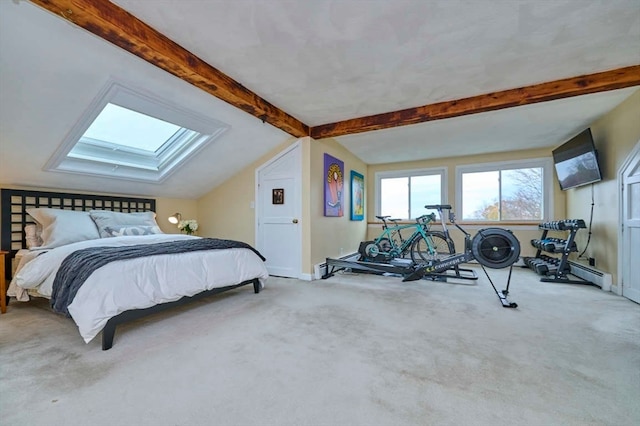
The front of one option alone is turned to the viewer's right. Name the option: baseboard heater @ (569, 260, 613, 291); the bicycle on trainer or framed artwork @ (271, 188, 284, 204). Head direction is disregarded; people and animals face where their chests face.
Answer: the bicycle on trainer

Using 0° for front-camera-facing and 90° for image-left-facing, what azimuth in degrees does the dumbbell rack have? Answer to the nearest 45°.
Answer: approximately 45°

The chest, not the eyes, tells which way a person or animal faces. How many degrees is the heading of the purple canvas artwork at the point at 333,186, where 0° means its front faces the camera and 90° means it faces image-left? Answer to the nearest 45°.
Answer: approximately 315°

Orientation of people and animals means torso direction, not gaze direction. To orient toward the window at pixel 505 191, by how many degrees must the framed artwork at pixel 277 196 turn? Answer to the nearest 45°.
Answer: approximately 90° to its left

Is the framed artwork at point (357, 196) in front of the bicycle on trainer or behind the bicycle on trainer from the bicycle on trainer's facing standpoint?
behind

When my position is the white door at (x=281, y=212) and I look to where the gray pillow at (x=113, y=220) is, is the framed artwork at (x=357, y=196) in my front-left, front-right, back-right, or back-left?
back-right

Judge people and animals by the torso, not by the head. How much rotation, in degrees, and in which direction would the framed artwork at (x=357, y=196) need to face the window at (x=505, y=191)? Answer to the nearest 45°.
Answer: approximately 45° to its left

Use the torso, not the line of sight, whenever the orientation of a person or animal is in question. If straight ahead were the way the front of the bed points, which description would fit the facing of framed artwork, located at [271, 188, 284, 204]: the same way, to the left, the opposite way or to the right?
to the right

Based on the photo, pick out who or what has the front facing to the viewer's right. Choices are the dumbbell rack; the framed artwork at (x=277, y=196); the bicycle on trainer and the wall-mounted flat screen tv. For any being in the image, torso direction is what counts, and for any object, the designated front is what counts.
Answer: the bicycle on trainer

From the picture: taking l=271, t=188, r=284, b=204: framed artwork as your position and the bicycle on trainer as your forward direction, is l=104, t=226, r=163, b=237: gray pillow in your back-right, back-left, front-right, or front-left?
back-right

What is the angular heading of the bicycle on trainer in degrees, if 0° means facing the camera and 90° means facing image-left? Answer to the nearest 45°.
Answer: approximately 270°

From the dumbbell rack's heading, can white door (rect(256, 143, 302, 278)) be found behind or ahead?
ahead

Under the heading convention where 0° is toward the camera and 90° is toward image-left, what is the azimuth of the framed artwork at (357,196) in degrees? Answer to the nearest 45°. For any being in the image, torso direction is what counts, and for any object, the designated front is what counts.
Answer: approximately 315°

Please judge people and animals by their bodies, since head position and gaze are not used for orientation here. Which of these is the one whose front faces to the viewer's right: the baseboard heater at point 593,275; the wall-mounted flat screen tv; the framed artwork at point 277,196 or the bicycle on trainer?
the bicycle on trainer

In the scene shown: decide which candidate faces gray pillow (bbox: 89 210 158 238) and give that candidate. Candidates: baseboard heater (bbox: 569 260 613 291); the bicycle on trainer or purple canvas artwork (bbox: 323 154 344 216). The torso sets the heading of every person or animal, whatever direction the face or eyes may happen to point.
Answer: the baseboard heater
